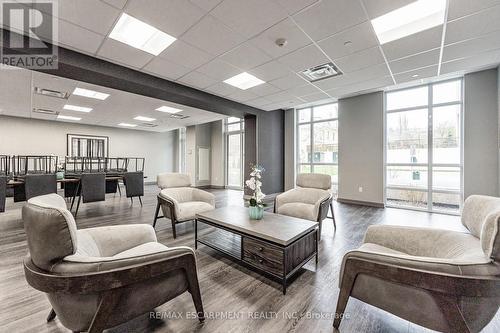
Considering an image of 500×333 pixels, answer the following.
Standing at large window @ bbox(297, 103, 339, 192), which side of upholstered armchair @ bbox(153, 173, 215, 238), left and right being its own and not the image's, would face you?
left

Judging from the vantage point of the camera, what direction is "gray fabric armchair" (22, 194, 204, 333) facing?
facing away from the viewer and to the right of the viewer

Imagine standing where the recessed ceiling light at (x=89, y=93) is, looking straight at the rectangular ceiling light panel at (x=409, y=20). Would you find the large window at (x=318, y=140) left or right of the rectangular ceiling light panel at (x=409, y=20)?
left

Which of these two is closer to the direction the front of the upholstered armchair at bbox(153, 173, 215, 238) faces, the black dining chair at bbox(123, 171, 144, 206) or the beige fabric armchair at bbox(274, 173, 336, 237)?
the beige fabric armchair

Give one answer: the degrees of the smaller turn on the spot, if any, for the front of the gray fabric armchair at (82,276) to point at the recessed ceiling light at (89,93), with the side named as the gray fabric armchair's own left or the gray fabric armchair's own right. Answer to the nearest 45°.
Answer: approximately 45° to the gray fabric armchair's own left

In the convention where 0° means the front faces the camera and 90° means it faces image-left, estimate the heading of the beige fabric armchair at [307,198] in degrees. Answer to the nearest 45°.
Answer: approximately 45°

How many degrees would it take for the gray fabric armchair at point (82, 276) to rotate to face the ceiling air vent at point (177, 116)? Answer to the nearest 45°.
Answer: approximately 45° to its left

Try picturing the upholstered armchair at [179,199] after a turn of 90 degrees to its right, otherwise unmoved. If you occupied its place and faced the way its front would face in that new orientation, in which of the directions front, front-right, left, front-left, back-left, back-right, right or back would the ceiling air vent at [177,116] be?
back-right

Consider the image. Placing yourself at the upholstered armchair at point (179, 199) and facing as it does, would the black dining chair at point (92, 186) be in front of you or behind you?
behind
